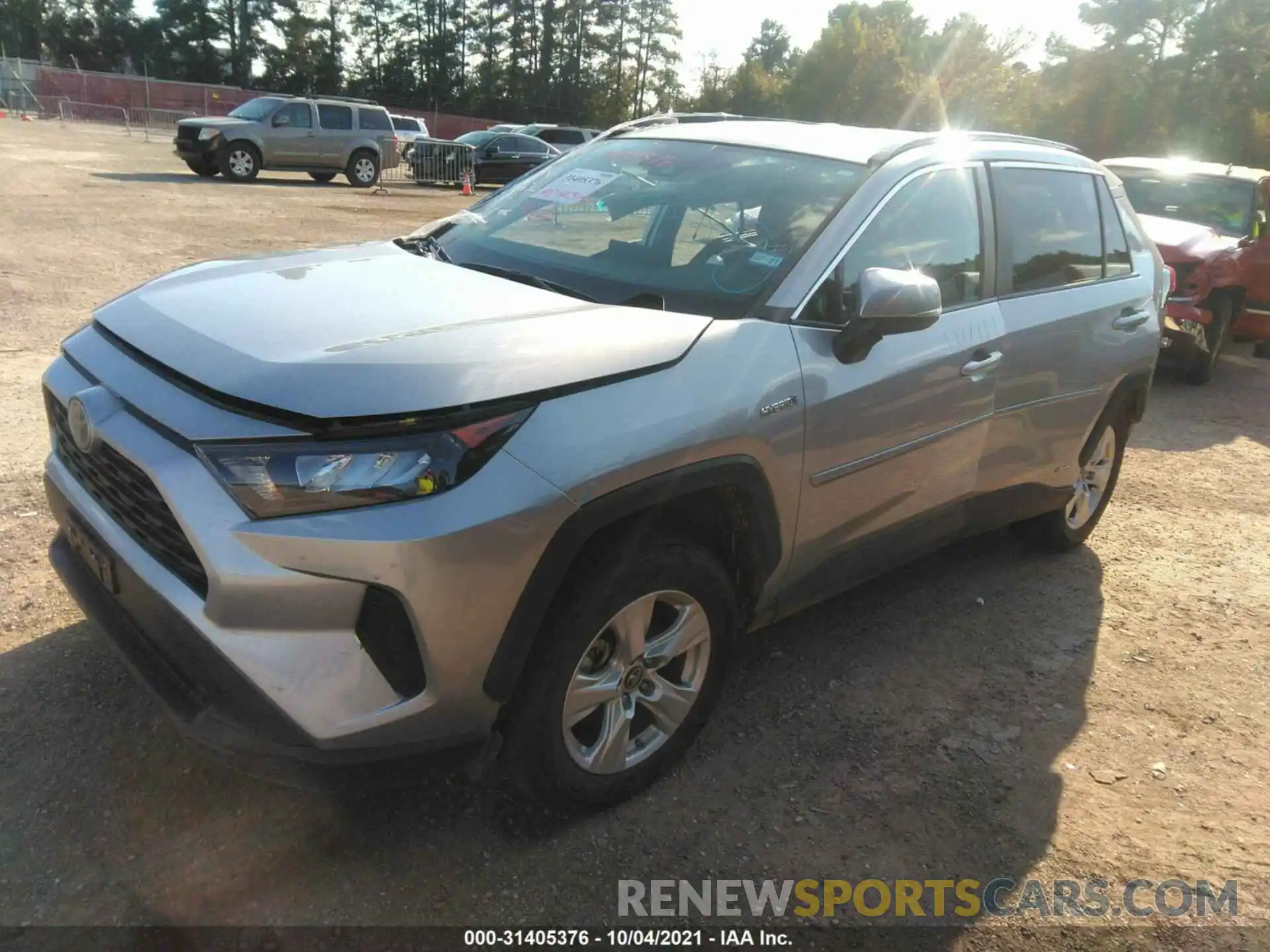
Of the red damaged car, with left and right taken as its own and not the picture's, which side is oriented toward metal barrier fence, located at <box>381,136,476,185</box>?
right

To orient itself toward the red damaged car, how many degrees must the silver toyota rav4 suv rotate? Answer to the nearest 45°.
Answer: approximately 180°

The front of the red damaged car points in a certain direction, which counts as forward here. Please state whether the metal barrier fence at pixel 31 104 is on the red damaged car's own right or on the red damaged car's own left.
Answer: on the red damaged car's own right

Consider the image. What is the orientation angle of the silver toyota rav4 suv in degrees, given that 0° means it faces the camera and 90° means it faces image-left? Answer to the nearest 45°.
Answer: approximately 45°

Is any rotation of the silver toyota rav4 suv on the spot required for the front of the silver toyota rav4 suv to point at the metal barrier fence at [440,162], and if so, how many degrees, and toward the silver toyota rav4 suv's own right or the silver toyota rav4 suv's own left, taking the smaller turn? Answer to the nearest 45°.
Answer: approximately 135° to the silver toyota rav4 suv's own right
